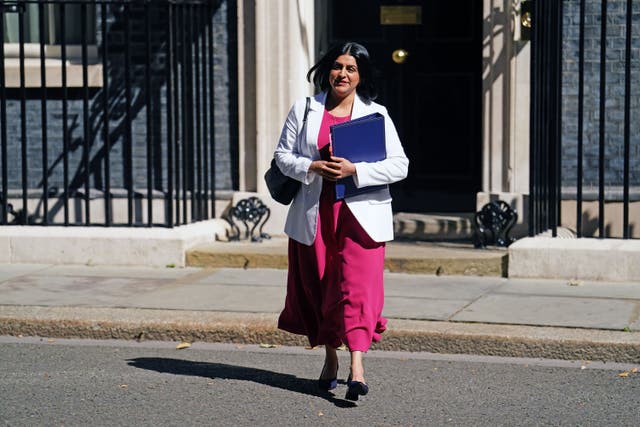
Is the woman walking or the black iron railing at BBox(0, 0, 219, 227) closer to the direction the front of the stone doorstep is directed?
the woman walking

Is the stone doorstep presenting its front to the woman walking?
yes

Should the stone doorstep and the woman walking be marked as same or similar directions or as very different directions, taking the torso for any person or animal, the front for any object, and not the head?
same or similar directions

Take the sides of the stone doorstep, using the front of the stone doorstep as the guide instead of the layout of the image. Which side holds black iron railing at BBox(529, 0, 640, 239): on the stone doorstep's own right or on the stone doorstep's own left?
on the stone doorstep's own left

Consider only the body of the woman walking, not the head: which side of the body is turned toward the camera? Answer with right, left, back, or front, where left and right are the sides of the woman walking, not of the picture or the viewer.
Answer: front

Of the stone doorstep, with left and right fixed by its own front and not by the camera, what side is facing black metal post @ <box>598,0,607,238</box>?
left

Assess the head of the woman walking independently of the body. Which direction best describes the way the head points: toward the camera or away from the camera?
toward the camera

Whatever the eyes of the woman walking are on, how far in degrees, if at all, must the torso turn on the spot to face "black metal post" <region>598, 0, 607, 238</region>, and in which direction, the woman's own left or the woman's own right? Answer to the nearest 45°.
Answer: approximately 135° to the woman's own left

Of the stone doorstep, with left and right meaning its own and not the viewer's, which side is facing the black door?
back

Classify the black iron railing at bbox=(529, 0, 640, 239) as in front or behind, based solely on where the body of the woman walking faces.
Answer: behind

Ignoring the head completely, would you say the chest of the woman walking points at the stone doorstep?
no

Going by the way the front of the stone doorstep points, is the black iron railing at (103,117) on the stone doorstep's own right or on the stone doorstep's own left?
on the stone doorstep's own right

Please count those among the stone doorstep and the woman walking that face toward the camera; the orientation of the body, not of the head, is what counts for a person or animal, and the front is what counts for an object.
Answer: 2

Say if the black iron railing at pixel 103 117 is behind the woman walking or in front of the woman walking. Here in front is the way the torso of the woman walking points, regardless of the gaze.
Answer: behind
